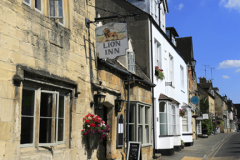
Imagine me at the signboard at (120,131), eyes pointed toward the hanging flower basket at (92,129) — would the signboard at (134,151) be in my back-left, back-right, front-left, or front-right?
back-left

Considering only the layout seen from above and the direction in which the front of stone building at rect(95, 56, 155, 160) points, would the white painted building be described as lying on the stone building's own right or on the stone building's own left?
on the stone building's own left

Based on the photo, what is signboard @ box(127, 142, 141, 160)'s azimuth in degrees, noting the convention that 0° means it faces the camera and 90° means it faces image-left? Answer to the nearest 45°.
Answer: approximately 0°

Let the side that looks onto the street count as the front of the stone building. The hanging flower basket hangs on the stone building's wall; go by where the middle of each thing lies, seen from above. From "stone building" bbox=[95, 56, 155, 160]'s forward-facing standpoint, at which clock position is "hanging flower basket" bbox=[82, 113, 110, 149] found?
The hanging flower basket is roughly at 2 o'clock from the stone building.

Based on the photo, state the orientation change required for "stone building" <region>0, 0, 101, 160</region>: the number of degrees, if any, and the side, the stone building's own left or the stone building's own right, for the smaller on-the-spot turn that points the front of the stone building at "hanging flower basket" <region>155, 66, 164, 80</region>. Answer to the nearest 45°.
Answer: approximately 90° to the stone building's own left

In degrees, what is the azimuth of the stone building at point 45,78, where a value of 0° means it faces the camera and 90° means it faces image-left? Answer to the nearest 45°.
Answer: approximately 315°
